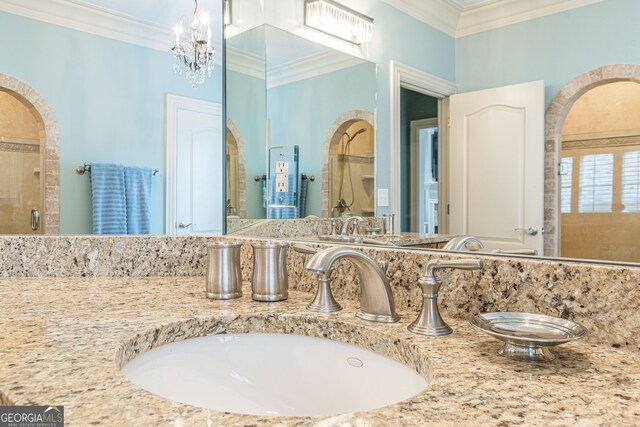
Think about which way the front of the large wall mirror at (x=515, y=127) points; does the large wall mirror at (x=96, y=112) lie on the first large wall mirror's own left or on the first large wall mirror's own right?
on the first large wall mirror's own right

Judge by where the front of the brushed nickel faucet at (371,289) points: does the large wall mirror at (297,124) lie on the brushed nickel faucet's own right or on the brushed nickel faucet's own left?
on the brushed nickel faucet's own right

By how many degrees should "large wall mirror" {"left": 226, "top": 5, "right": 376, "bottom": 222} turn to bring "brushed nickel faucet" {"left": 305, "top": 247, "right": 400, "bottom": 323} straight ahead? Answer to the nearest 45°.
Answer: approximately 45° to its right

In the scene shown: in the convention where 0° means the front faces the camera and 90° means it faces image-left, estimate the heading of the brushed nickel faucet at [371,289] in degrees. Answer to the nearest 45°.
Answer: approximately 45°

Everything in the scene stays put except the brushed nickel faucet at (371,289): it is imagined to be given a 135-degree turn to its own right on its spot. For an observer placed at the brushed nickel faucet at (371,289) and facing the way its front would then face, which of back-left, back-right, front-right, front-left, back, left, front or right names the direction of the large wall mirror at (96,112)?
front-left

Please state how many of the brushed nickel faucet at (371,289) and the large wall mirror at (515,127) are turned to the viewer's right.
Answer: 0

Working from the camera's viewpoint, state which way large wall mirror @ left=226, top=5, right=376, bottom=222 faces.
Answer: facing the viewer and to the right of the viewer

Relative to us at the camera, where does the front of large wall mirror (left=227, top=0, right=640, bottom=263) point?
facing the viewer and to the left of the viewer
